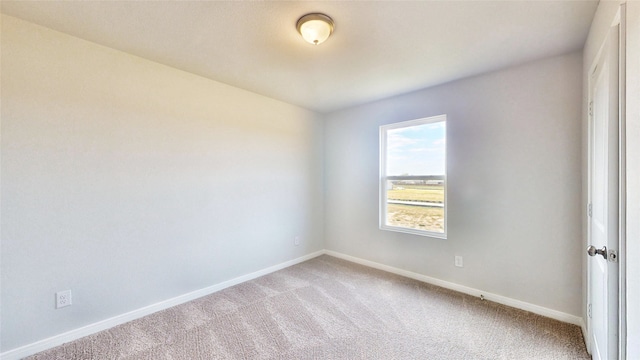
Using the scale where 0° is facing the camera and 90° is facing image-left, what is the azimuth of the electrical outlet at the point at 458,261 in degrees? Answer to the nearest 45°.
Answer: approximately 0°

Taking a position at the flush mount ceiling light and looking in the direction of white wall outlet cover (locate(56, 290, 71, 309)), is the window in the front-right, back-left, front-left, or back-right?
back-right

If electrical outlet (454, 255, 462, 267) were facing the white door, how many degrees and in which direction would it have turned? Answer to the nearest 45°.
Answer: approximately 45° to its left
